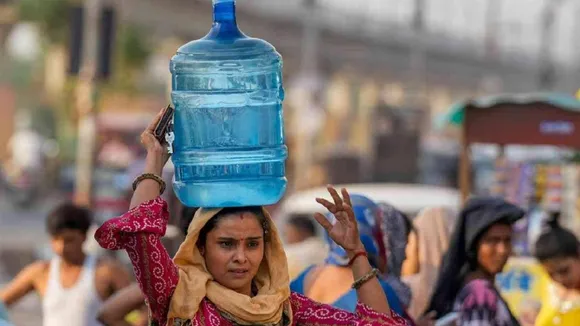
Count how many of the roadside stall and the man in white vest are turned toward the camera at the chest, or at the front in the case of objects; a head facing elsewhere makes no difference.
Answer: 2

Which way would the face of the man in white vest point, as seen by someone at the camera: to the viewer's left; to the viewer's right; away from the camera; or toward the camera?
toward the camera

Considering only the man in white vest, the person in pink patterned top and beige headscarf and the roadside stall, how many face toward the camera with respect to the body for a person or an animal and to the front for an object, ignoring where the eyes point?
3

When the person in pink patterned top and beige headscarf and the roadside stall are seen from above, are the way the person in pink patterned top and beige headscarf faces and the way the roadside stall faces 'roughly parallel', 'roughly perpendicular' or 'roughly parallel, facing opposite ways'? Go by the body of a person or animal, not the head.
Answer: roughly parallel

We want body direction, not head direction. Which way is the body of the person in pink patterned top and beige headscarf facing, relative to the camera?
toward the camera

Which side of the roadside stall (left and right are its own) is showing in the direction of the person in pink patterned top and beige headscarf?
front

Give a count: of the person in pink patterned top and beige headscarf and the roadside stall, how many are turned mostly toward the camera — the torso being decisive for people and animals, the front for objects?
2

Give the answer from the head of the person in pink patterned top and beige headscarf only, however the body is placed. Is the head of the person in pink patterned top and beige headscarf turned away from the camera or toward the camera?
toward the camera

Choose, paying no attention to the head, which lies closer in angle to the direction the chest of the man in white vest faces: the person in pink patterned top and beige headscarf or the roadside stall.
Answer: the person in pink patterned top and beige headscarf

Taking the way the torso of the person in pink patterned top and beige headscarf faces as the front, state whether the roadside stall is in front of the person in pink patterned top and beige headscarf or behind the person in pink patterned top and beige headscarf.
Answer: behind

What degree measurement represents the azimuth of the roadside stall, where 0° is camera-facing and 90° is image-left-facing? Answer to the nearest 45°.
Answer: approximately 0°

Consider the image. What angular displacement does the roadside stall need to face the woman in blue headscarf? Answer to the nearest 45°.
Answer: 0° — it already faces them

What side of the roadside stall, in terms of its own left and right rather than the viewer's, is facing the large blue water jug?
front

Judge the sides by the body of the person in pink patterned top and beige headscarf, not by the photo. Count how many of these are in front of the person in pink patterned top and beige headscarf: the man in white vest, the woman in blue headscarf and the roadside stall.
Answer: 0

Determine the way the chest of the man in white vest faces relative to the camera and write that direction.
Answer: toward the camera
